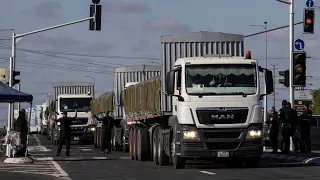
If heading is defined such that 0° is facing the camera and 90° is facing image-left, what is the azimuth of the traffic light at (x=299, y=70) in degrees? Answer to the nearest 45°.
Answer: approximately 0°

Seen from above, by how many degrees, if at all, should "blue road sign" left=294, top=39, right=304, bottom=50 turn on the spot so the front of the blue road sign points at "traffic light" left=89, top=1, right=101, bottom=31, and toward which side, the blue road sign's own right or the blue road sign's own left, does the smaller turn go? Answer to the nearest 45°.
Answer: approximately 90° to the blue road sign's own right

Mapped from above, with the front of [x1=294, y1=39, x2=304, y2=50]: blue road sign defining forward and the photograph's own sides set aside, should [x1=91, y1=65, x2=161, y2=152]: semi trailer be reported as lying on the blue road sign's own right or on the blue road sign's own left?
on the blue road sign's own right

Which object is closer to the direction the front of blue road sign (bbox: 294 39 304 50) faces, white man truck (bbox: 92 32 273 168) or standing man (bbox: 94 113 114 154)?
the white man truck

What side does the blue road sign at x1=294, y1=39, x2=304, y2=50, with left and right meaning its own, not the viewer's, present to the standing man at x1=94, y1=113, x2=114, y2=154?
right

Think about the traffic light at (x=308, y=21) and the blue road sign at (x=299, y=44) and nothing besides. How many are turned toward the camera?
2

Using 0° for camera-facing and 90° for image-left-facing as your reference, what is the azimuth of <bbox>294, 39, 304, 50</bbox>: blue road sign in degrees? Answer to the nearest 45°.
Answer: approximately 0°
